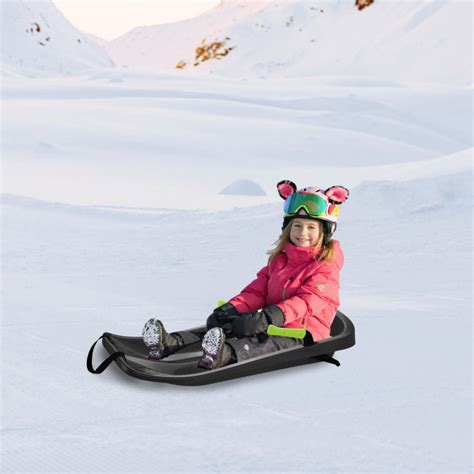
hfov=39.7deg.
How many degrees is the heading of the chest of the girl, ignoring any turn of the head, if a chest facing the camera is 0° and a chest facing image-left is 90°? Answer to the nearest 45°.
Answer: approximately 45°
